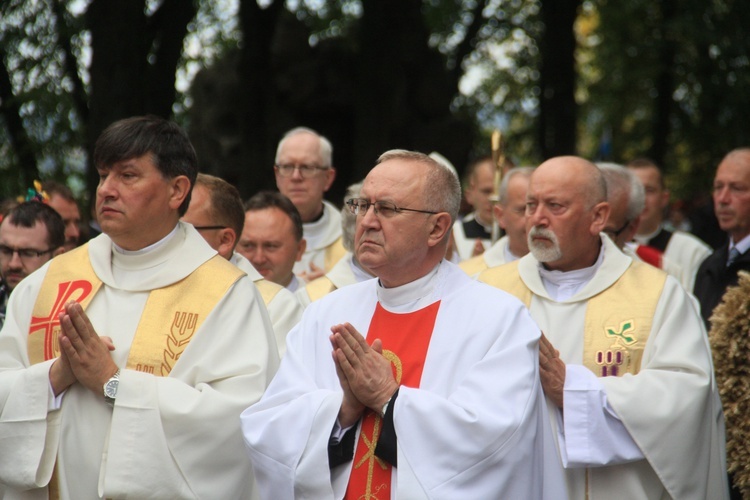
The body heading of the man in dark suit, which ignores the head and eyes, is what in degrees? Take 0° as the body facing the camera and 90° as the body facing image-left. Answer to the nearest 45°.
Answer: approximately 45°

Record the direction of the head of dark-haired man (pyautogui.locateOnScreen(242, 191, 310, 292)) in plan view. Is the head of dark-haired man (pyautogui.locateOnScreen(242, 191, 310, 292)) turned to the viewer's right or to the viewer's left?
to the viewer's left

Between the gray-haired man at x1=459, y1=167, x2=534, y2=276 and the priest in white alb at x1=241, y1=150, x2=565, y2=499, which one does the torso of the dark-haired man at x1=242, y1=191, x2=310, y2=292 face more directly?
the priest in white alb

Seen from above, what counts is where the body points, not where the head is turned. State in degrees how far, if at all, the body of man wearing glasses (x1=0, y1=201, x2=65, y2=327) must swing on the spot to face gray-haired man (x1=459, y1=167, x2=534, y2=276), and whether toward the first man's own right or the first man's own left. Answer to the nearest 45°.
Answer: approximately 135° to the first man's own left

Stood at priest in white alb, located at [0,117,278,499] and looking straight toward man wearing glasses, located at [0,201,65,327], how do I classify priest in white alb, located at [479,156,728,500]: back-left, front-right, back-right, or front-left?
back-right
